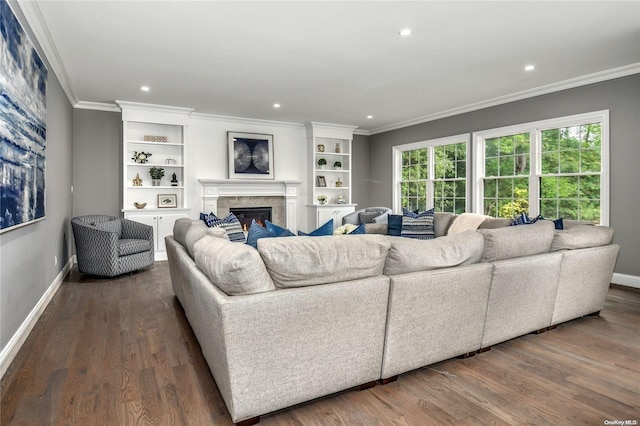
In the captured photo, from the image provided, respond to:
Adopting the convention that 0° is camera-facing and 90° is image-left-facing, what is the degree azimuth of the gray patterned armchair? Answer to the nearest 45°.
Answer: approximately 315°

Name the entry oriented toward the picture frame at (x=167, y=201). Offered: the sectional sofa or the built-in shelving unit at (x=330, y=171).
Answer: the sectional sofa

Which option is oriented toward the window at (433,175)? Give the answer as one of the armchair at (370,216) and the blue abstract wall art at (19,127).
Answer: the blue abstract wall art

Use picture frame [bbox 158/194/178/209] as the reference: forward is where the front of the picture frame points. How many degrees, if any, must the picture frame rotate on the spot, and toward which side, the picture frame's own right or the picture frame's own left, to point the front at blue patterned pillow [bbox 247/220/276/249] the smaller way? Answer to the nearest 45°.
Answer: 0° — it already faces it

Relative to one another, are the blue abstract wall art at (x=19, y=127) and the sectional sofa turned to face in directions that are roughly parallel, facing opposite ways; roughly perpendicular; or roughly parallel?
roughly perpendicular

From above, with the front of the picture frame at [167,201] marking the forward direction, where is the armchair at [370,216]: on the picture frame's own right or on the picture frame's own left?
on the picture frame's own left

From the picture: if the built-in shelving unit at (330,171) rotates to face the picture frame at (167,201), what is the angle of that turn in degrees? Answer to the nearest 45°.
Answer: approximately 90° to its right

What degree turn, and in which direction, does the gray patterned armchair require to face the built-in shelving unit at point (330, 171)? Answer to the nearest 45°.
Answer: approximately 45° to its left

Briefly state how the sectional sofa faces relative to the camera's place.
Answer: facing away from the viewer and to the left of the viewer

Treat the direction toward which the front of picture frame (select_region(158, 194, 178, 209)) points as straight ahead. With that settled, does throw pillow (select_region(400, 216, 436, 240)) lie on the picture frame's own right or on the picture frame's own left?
on the picture frame's own left

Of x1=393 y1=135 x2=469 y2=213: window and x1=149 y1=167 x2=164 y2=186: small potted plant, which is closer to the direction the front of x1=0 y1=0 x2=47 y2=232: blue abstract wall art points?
the window

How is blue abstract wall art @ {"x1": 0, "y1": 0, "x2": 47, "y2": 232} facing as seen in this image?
to the viewer's right

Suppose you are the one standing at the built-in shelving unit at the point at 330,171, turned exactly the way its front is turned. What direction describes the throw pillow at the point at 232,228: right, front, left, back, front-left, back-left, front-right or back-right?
front-right
